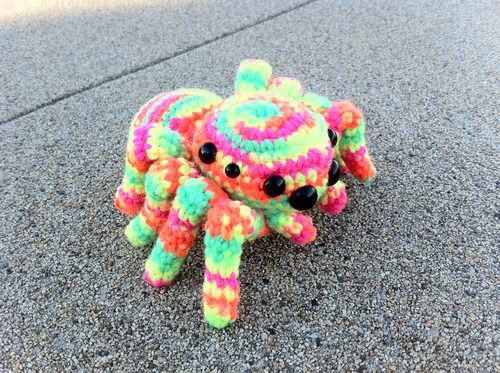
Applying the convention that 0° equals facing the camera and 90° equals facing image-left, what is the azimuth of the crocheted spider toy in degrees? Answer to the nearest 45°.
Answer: approximately 315°
